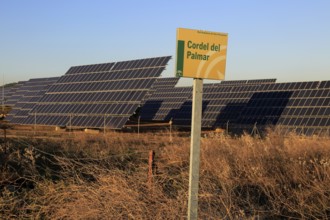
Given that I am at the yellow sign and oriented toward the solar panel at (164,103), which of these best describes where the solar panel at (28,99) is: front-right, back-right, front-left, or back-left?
front-left

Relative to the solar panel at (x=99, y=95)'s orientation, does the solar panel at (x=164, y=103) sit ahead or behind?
behind

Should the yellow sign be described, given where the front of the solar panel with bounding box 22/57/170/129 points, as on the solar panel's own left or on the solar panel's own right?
on the solar panel's own left

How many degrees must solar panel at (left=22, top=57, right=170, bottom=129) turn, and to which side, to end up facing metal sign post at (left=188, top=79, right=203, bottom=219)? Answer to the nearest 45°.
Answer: approximately 45° to its left

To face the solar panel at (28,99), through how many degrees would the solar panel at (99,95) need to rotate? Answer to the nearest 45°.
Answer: approximately 90° to its right

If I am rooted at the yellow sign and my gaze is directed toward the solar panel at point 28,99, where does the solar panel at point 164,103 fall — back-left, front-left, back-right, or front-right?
front-right

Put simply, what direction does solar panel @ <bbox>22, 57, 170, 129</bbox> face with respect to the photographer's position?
facing the viewer and to the left of the viewer
